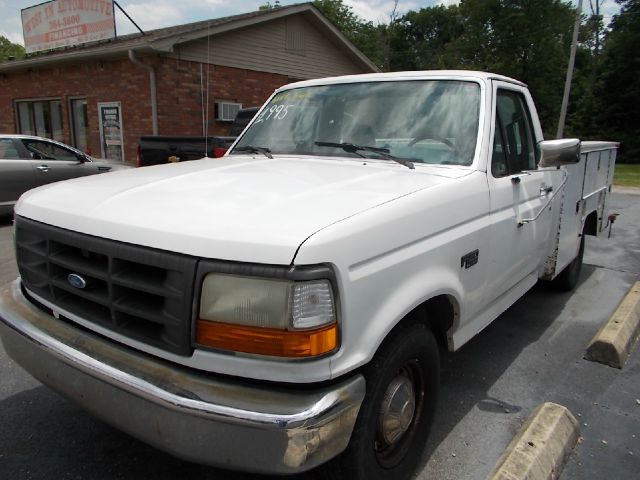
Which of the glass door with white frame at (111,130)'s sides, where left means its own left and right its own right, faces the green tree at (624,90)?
left

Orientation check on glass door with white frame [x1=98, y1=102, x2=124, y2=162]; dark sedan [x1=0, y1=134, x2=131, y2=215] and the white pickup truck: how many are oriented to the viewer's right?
1

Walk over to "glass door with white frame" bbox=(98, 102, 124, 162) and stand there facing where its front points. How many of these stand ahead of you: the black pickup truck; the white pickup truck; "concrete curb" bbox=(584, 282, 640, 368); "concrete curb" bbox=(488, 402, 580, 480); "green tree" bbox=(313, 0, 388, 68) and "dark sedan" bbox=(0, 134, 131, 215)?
5

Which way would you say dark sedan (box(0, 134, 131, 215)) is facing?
to the viewer's right

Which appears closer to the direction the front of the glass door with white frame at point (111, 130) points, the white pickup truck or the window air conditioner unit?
the white pickup truck

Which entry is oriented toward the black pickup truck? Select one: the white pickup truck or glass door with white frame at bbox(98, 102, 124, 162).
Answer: the glass door with white frame

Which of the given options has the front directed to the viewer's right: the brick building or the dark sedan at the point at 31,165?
the dark sedan

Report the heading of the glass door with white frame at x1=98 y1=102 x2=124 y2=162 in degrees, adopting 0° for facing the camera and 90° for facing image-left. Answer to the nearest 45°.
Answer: approximately 0°

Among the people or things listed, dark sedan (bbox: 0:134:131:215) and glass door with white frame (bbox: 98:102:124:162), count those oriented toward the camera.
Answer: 1

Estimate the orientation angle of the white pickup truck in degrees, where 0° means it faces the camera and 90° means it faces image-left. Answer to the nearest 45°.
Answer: approximately 45°

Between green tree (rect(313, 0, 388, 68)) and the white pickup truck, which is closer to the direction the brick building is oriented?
the white pickup truck

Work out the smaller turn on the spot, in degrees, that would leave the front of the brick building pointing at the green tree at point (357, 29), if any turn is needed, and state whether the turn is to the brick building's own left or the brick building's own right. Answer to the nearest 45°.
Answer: approximately 180°

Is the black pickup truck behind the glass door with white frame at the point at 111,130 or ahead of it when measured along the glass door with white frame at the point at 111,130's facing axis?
ahead
